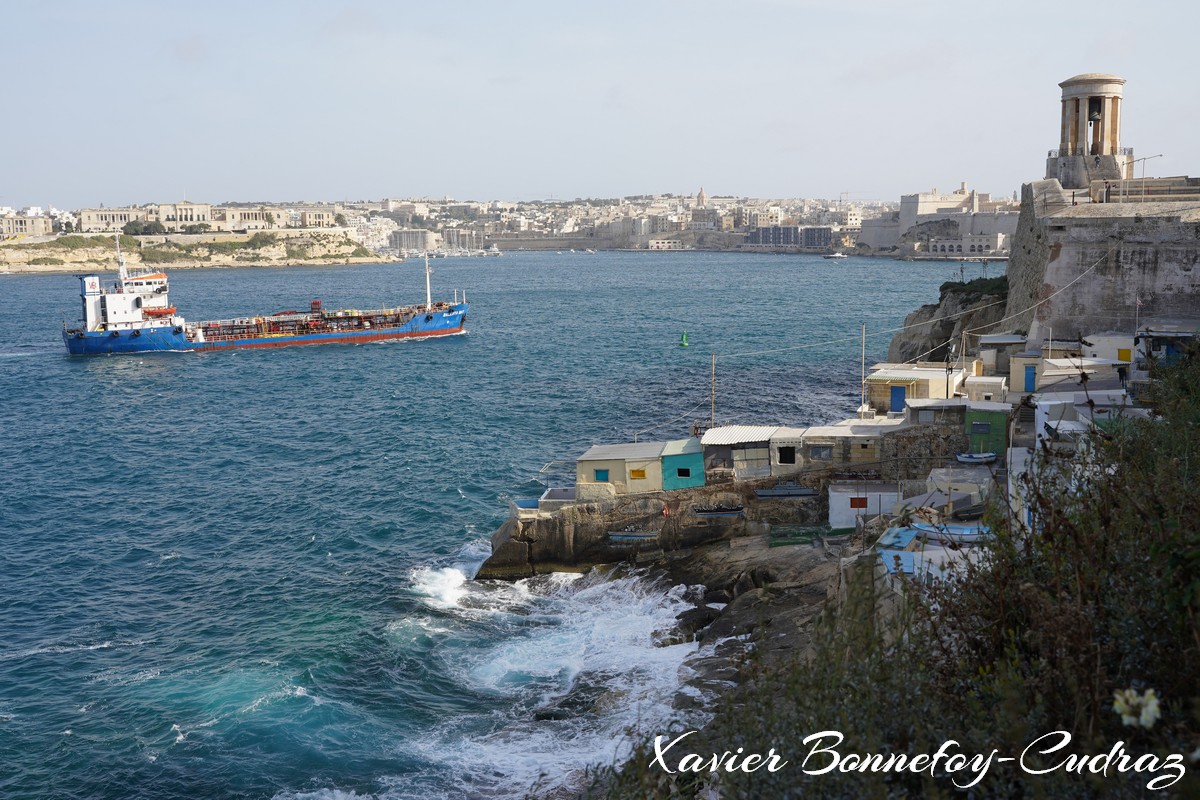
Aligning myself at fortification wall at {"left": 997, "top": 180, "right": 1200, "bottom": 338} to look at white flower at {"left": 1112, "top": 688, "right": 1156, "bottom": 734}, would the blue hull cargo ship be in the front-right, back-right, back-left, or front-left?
back-right

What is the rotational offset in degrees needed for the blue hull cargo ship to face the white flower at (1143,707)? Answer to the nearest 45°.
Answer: approximately 90° to its right

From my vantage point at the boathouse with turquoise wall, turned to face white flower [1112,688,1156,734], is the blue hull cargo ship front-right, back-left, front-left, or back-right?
back-right

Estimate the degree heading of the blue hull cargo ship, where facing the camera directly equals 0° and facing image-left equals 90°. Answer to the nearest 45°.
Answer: approximately 270°

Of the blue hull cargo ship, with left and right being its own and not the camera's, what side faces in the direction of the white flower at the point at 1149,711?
right

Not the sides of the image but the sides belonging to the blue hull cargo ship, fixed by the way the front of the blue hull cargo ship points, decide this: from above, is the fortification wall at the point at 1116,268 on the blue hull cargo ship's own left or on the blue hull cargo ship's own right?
on the blue hull cargo ship's own right

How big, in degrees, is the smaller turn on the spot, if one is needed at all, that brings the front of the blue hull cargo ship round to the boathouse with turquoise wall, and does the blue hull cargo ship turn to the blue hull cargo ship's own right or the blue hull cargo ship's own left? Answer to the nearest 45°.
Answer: approximately 90° to the blue hull cargo ship's own right

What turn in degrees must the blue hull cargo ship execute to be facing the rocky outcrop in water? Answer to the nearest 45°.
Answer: approximately 90° to its right

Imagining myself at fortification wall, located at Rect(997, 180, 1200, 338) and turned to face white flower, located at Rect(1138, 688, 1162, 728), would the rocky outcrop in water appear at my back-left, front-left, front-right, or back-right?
front-right
